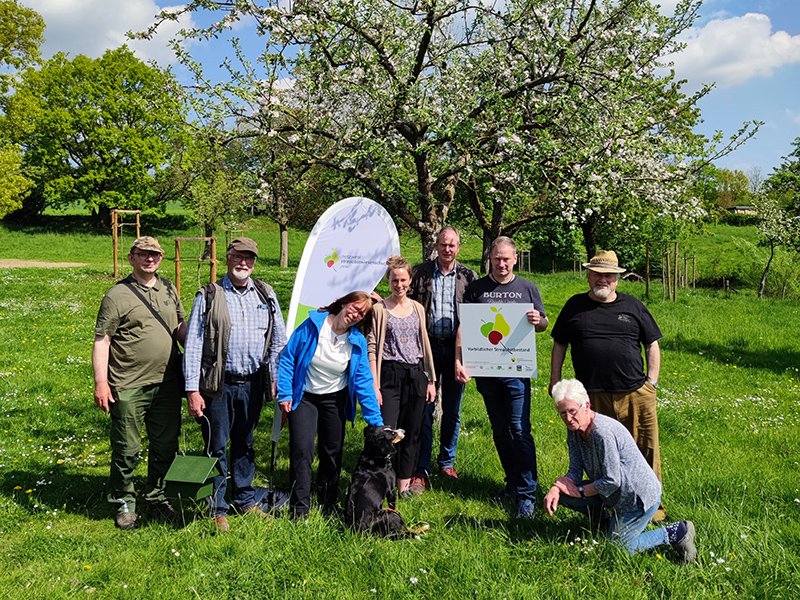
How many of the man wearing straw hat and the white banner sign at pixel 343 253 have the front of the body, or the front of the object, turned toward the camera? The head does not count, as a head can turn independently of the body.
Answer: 2

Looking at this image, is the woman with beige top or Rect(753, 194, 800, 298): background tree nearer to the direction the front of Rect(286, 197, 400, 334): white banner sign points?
the woman with beige top

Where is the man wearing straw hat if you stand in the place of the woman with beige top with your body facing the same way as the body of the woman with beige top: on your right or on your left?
on your left

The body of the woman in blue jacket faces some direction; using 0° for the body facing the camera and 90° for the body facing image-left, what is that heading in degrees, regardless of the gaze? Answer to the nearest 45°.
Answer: approximately 0°

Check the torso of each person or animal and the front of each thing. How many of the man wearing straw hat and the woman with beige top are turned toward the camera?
2

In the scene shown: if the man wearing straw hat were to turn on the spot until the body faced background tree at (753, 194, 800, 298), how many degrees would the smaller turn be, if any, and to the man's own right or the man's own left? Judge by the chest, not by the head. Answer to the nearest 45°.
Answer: approximately 180°

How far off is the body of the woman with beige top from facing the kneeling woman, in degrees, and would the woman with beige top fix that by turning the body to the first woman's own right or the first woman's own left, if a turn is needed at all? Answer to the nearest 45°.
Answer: approximately 45° to the first woman's own left

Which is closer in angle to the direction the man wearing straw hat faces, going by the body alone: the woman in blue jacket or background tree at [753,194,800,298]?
the woman in blue jacket
